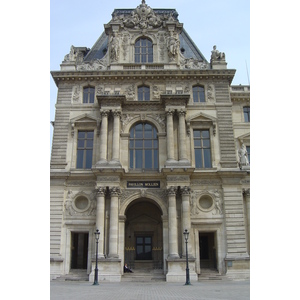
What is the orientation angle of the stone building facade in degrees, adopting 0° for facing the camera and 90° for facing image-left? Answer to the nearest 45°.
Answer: approximately 0°
